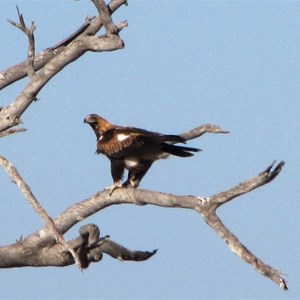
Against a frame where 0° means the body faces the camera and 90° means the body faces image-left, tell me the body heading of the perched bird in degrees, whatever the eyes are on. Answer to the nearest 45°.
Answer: approximately 90°
